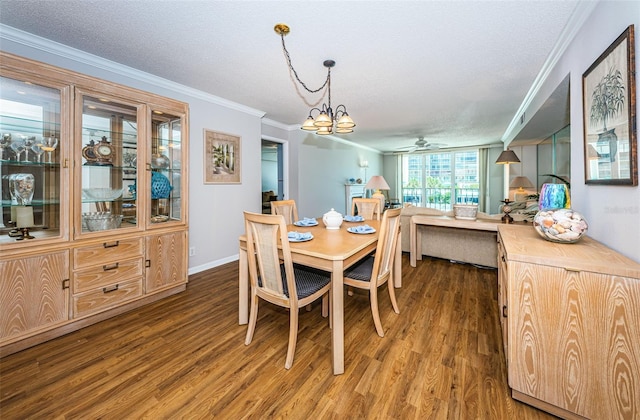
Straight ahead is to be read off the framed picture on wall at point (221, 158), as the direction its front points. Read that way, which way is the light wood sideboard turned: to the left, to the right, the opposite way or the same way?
the opposite way

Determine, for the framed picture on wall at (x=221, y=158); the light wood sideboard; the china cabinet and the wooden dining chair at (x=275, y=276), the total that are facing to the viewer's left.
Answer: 1

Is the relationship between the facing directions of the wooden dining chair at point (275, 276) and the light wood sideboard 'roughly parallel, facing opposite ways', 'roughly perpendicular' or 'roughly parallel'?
roughly perpendicular

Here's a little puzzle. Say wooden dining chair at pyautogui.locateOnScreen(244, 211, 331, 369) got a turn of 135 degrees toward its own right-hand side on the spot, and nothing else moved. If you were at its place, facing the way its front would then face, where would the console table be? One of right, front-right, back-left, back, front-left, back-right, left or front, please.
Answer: back-left

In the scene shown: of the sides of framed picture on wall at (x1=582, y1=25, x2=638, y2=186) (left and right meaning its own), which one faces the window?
right

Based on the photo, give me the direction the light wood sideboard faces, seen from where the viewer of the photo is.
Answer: facing to the left of the viewer

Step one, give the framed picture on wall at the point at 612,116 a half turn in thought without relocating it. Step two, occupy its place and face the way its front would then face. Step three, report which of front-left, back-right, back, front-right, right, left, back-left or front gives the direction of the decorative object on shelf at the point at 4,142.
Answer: back

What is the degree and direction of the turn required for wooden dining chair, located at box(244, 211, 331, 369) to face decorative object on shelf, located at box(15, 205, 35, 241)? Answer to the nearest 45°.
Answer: approximately 135° to its left

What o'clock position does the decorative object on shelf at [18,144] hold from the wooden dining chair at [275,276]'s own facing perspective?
The decorative object on shelf is roughly at 8 o'clock from the wooden dining chair.

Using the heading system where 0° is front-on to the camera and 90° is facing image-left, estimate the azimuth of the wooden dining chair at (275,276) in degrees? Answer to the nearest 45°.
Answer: approximately 225°

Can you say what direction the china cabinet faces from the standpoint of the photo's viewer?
facing the viewer and to the right of the viewer

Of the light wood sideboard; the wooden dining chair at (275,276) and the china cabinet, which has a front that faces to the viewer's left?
the light wood sideboard

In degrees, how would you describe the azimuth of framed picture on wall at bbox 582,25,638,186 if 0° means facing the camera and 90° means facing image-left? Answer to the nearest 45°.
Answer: approximately 45°

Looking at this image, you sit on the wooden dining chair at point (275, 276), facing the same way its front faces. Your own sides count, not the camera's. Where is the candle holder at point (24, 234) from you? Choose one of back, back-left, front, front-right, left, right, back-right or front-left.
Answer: back-left

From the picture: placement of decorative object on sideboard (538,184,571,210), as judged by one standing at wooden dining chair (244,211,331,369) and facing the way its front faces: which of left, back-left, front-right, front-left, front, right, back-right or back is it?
front-right

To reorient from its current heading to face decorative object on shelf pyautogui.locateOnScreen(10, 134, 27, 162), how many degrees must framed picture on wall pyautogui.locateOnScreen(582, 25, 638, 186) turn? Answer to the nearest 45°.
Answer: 0° — it already faces it

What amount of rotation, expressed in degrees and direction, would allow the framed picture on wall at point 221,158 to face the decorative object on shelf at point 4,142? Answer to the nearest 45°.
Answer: approximately 90° to its right
